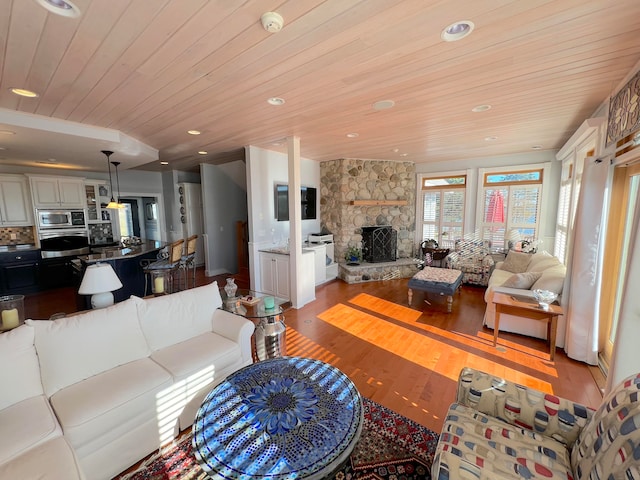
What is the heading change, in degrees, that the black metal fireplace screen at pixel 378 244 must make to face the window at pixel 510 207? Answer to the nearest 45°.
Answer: approximately 90° to its left

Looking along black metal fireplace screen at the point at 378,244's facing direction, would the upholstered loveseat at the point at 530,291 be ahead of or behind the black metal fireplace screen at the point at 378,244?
ahead

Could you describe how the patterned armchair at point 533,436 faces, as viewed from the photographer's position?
facing to the left of the viewer

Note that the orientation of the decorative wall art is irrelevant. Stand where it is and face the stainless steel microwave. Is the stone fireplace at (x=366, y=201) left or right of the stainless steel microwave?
right

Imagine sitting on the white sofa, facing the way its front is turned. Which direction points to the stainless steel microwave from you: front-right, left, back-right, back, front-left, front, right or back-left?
back-left

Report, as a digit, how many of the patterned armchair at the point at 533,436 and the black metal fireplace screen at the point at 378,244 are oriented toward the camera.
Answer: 1

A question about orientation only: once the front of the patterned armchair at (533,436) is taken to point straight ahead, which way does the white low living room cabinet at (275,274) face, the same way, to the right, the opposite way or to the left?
to the left

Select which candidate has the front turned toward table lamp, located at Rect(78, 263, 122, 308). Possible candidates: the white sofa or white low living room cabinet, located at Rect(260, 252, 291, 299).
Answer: the white low living room cabinet

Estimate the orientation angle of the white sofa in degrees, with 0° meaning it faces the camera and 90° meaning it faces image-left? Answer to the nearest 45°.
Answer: approximately 315°

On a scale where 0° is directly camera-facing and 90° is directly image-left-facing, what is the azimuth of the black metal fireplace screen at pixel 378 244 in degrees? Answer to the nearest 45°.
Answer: approximately 0°
